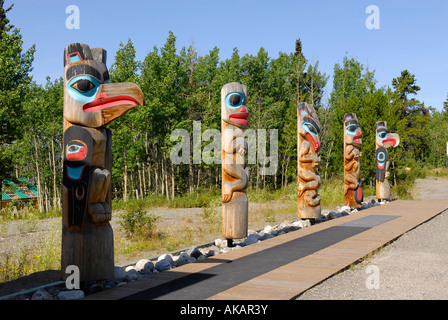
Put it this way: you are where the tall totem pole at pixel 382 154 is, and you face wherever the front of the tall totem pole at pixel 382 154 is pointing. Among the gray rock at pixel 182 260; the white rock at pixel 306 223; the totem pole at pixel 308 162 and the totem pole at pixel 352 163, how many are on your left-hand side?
0

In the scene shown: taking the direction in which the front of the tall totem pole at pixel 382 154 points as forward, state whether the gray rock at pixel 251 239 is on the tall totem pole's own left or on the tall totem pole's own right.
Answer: on the tall totem pole's own right

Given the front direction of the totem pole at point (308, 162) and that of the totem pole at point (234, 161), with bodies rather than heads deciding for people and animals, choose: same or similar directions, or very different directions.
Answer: same or similar directions

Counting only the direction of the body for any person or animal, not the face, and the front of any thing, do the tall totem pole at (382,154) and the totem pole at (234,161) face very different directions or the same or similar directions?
same or similar directions

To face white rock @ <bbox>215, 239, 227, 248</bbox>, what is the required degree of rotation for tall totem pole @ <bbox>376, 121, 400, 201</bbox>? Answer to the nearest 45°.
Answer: approximately 90° to its right

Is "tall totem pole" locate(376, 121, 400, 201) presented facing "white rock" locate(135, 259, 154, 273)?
no

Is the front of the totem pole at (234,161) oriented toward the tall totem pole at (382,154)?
no

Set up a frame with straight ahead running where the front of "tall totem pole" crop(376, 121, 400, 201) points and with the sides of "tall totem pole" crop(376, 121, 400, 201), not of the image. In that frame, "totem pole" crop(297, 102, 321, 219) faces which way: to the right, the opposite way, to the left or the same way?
the same way

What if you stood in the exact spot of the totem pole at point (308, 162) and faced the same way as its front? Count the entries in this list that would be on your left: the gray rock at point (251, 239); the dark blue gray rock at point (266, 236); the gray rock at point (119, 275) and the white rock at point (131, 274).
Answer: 0

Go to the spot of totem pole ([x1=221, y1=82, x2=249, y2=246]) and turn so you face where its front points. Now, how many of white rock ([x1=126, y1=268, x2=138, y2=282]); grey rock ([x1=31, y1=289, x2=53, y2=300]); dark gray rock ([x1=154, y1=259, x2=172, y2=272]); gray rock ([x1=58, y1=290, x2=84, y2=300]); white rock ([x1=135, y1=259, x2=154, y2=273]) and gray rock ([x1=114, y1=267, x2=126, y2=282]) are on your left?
0

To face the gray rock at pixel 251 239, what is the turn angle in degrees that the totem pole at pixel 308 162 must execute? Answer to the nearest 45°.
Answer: approximately 90° to its right

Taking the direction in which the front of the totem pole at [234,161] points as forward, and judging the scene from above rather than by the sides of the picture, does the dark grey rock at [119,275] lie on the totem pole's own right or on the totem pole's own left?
on the totem pole's own right
